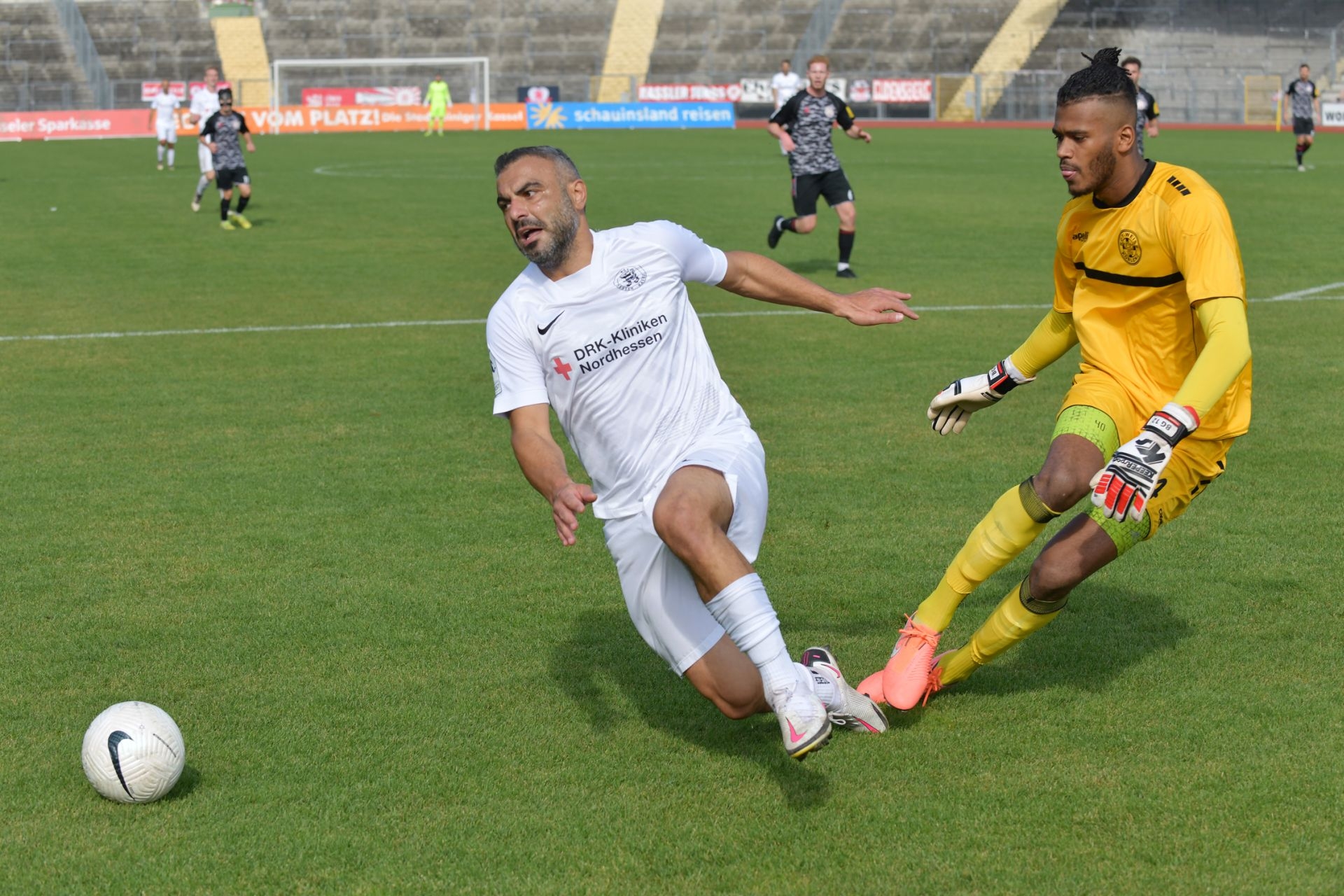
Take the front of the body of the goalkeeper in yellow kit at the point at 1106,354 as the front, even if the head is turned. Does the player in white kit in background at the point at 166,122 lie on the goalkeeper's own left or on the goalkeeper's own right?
on the goalkeeper's own right

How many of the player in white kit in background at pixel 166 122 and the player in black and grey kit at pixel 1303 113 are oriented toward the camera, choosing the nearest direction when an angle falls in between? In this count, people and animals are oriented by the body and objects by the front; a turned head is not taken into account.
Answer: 2

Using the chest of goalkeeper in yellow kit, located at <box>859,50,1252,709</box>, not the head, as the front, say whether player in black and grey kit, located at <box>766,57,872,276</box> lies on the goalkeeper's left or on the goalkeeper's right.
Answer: on the goalkeeper's right

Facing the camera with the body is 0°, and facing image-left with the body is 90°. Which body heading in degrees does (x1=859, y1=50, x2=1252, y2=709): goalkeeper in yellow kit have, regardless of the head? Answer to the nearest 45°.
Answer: approximately 45°

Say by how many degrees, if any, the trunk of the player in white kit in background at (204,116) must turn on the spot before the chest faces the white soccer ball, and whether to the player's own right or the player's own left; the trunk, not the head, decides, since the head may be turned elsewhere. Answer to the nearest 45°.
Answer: approximately 45° to the player's own right

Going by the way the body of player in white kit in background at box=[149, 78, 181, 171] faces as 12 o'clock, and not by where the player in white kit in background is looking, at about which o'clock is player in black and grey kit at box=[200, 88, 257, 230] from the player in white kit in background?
The player in black and grey kit is roughly at 12 o'clock from the player in white kit in background.

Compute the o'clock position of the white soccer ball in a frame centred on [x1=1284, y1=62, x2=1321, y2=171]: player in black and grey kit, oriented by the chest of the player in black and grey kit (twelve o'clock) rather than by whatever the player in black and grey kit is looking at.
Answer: The white soccer ball is roughly at 12 o'clock from the player in black and grey kit.

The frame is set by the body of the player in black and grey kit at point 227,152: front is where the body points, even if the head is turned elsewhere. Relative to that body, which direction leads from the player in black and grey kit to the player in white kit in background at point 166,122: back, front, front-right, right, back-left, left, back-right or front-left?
back
